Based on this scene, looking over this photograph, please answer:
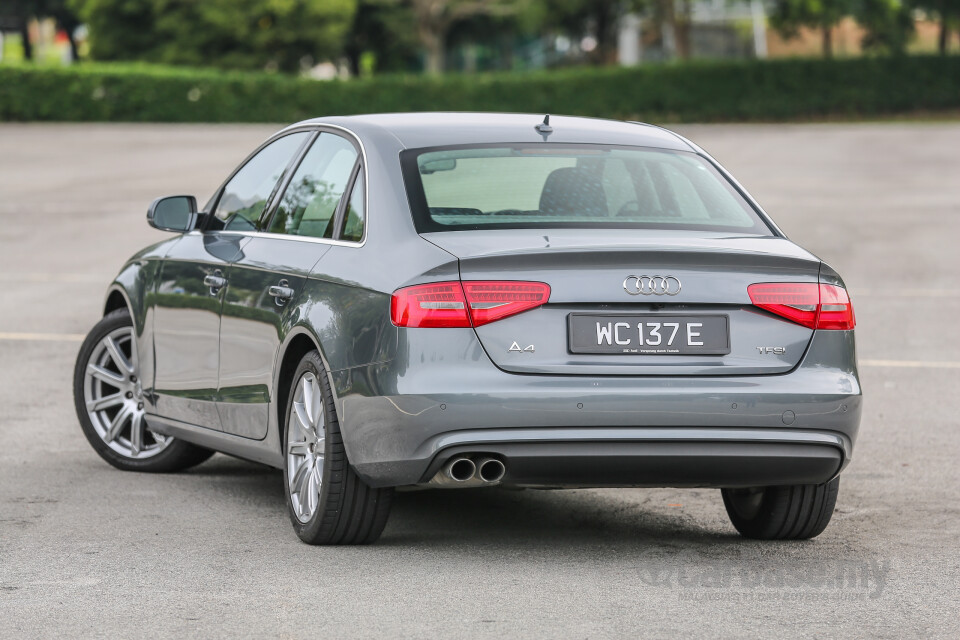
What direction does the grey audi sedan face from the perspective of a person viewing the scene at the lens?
facing away from the viewer and to the left of the viewer
